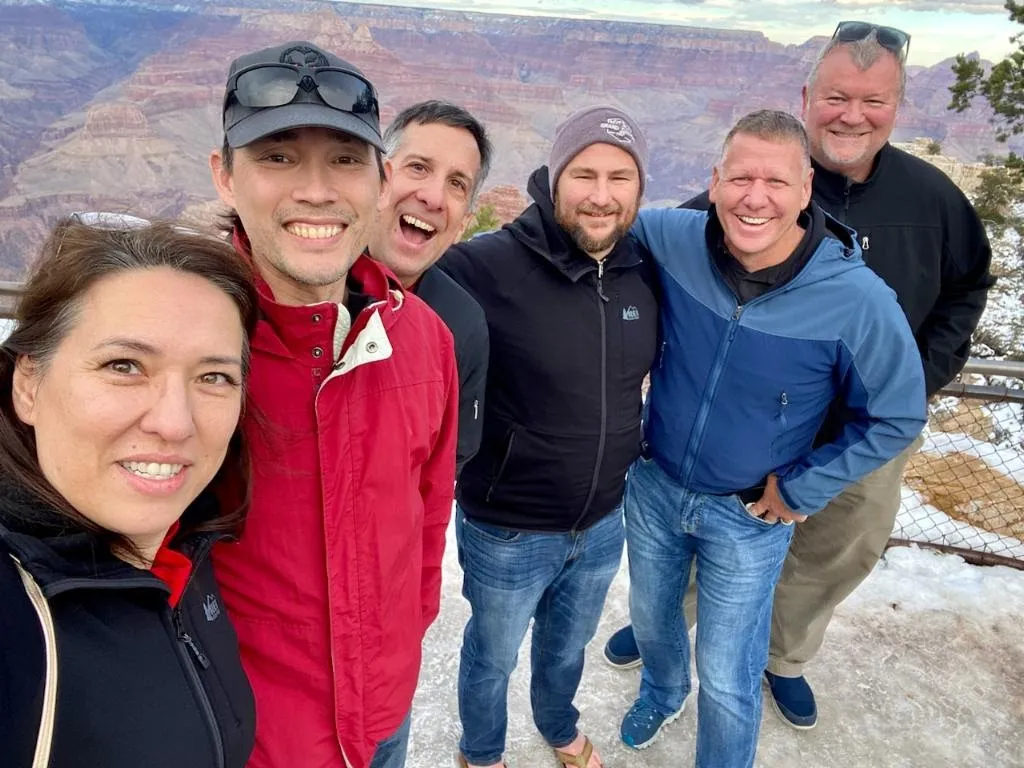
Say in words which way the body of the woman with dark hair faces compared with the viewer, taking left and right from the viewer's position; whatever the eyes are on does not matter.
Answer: facing the viewer and to the right of the viewer

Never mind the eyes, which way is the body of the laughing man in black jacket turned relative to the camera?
toward the camera

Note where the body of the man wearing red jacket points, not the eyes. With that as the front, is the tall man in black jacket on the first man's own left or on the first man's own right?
on the first man's own left

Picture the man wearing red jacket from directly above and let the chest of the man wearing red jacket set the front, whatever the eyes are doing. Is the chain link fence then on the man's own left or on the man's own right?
on the man's own left

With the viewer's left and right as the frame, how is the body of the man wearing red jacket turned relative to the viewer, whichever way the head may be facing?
facing the viewer

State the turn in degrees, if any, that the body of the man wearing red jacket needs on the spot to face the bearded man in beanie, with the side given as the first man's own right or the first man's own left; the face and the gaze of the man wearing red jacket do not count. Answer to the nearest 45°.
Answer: approximately 135° to the first man's own left

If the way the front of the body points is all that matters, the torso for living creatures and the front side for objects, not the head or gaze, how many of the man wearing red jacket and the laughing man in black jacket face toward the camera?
2

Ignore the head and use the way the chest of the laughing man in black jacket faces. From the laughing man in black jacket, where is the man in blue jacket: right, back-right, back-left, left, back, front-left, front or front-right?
left
